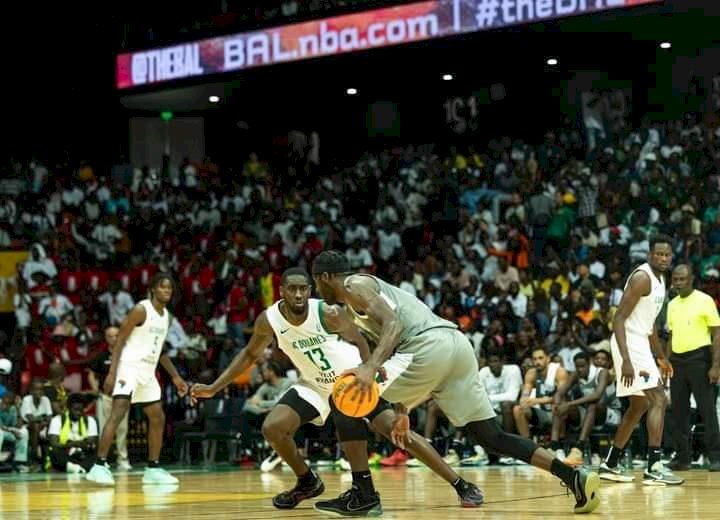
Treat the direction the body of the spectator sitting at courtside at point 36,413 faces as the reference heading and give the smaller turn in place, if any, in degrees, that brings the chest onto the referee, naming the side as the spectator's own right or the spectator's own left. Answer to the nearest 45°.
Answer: approximately 45° to the spectator's own left

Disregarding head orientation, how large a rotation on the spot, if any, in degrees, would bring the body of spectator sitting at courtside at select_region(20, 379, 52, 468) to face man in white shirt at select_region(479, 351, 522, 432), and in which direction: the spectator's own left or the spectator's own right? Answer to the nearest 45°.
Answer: approximately 45° to the spectator's own left

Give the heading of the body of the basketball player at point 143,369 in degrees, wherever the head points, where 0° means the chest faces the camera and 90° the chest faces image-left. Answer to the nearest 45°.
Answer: approximately 315°

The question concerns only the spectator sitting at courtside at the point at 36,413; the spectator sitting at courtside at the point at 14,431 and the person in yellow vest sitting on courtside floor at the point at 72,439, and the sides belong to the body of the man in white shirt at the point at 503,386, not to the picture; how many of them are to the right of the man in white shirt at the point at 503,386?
3

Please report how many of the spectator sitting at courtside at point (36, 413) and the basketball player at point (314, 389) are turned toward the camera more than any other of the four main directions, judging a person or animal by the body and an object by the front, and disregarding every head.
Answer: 2

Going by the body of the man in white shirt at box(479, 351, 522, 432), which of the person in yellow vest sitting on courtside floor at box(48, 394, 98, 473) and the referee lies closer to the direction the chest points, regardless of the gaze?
the referee
